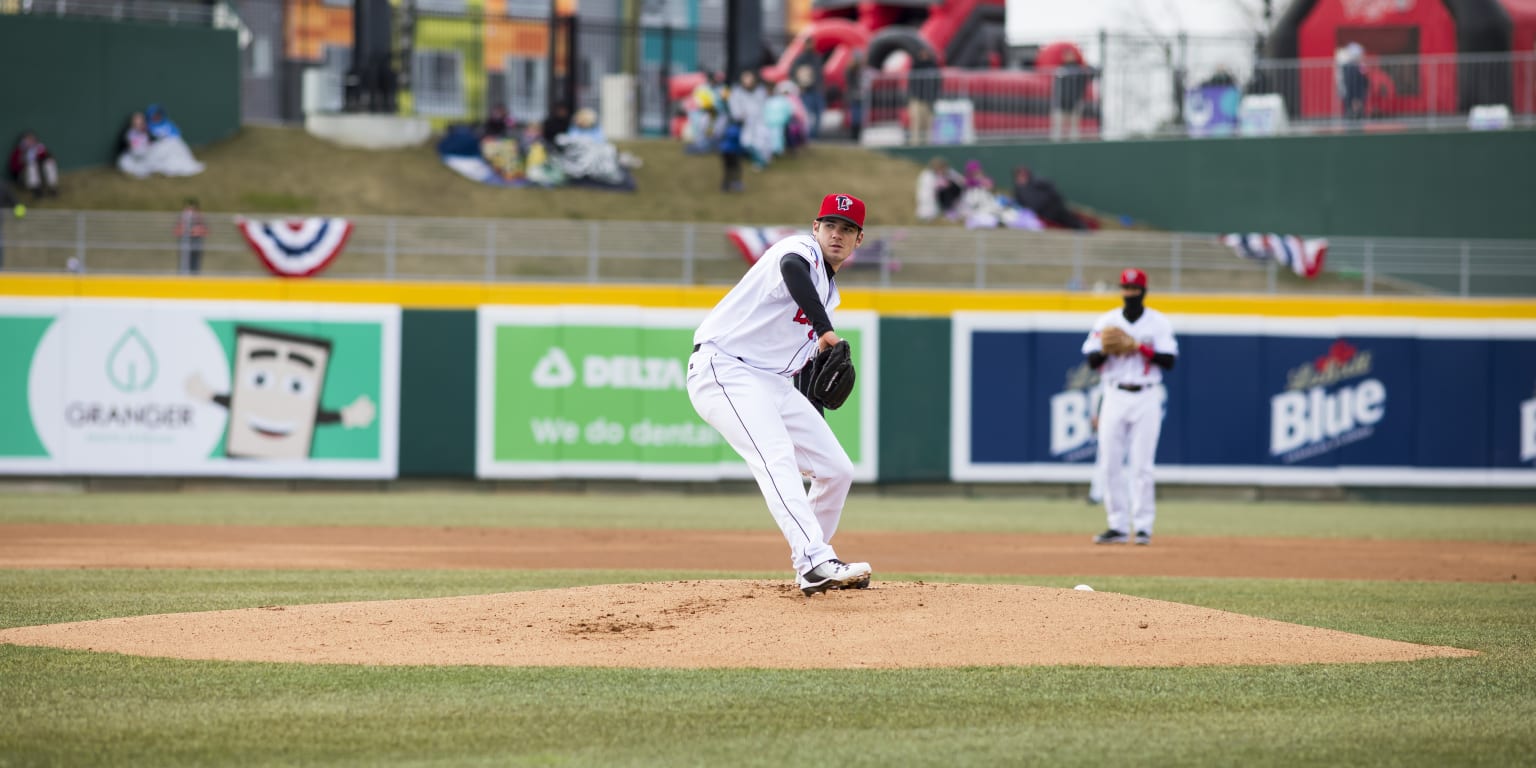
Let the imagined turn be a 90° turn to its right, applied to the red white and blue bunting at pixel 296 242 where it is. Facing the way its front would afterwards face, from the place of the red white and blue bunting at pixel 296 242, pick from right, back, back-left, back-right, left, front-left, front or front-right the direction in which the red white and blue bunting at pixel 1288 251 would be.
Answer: back

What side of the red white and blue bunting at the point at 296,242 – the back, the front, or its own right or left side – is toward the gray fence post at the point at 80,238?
right

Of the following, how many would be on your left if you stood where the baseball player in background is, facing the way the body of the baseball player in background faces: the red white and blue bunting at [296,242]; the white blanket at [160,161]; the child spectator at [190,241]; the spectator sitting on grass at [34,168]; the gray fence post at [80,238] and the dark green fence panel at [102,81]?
0

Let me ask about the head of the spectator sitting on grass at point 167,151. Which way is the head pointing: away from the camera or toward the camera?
toward the camera

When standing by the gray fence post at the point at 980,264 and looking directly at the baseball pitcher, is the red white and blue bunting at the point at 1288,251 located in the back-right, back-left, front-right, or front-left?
back-left

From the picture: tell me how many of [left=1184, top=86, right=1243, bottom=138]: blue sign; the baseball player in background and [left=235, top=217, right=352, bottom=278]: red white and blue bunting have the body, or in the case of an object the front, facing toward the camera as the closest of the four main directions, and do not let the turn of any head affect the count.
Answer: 3

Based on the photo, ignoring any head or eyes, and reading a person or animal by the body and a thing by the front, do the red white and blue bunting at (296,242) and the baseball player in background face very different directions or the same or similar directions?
same or similar directions

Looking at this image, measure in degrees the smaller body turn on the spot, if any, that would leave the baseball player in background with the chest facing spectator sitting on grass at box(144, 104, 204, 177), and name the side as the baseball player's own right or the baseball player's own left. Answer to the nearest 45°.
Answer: approximately 135° to the baseball player's own right

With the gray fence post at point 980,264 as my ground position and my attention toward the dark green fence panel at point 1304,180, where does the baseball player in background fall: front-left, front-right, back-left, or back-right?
back-right

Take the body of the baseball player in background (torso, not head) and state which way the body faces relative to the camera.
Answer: toward the camera

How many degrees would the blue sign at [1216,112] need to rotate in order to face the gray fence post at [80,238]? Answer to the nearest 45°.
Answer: approximately 45° to its right

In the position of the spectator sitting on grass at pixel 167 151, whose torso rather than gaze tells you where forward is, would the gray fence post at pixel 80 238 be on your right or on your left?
on your right

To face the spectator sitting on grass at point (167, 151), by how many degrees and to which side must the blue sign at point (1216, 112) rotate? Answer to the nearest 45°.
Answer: approximately 45° to its right

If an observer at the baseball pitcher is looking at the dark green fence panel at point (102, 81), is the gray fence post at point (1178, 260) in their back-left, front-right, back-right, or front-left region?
front-right

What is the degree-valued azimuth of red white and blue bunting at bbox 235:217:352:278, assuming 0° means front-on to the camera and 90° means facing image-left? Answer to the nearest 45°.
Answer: approximately 0°

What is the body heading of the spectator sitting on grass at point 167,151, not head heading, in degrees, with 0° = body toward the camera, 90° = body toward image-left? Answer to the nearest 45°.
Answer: approximately 315°

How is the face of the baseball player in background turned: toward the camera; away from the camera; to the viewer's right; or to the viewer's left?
toward the camera

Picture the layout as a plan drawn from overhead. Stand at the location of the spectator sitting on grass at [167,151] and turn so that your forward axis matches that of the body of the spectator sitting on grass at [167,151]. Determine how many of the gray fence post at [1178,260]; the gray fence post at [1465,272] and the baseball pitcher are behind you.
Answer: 0
